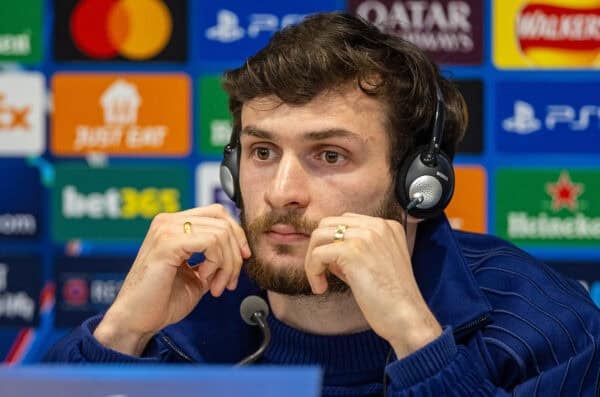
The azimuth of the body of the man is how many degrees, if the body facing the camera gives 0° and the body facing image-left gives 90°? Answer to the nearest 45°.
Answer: approximately 45°
